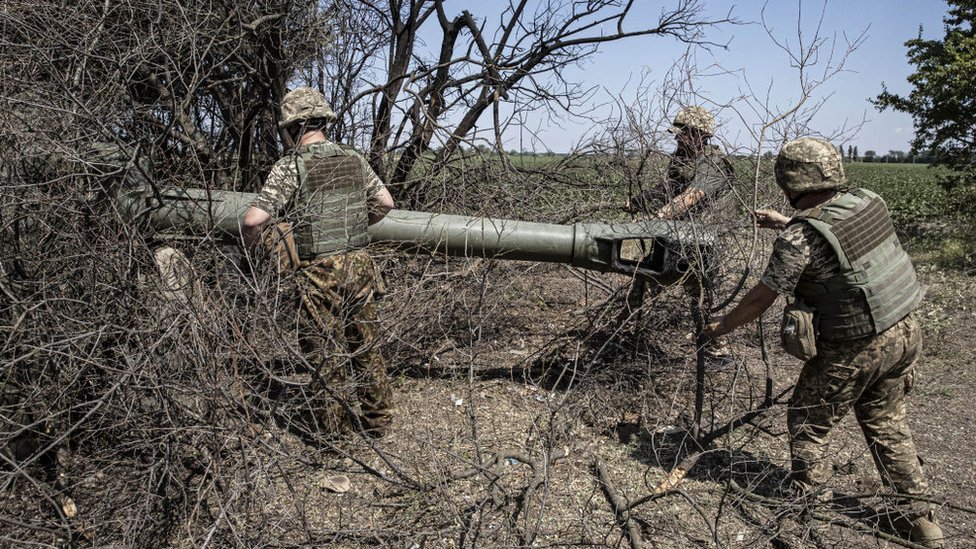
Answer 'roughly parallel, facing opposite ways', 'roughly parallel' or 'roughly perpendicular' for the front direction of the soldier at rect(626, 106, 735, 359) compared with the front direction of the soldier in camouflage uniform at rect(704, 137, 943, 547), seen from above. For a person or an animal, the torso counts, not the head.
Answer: roughly perpendicular

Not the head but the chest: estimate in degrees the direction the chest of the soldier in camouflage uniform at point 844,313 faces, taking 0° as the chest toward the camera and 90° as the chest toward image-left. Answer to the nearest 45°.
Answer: approximately 135°

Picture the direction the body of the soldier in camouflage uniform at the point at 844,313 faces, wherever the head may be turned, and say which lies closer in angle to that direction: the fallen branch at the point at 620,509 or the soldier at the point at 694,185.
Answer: the soldier

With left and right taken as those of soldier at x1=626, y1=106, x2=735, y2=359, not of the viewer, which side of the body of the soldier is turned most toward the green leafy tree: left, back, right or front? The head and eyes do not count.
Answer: back

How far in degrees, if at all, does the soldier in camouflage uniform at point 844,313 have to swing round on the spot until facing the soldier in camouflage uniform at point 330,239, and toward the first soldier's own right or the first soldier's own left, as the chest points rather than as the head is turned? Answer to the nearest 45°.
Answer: approximately 45° to the first soldier's own left

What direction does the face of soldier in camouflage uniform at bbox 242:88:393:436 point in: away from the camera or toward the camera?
away from the camera

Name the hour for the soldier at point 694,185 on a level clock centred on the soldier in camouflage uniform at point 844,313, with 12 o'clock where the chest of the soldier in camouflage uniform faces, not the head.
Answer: The soldier is roughly at 12 o'clock from the soldier in camouflage uniform.

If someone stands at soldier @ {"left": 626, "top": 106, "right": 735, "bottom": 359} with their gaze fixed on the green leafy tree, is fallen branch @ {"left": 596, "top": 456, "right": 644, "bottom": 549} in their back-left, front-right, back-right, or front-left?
back-right

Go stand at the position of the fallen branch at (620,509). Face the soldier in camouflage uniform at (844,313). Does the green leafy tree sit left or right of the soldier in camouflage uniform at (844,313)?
left

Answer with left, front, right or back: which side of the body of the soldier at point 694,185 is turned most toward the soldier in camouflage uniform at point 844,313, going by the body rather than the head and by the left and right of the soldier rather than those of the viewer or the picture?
left

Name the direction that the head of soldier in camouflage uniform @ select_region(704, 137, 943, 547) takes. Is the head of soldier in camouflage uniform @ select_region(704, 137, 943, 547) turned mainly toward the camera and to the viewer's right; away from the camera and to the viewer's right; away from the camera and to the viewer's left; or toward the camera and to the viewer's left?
away from the camera and to the viewer's left
